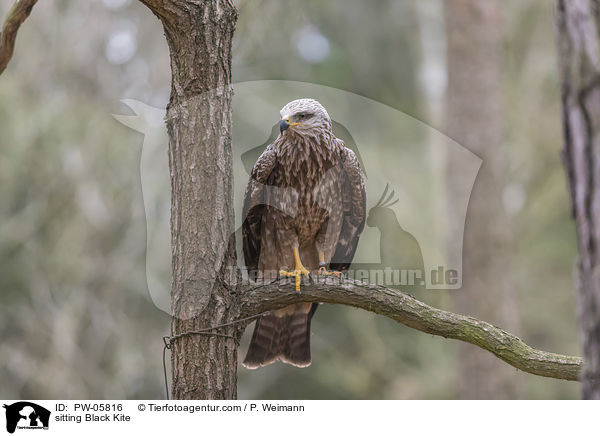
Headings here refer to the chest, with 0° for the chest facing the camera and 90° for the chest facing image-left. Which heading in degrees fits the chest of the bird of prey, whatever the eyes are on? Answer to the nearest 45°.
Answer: approximately 0°

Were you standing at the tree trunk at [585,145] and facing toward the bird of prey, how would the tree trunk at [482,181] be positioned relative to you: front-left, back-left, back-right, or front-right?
front-right

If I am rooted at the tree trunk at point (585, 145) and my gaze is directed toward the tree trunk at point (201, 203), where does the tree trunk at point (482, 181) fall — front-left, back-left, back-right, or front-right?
front-right

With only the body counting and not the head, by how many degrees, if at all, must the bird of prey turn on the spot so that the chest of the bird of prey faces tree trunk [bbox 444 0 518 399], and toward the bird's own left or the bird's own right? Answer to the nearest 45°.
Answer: approximately 135° to the bird's own left
